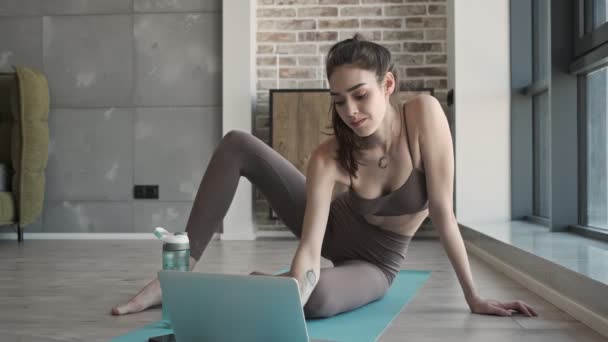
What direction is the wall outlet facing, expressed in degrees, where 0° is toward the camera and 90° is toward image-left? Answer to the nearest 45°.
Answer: approximately 0°

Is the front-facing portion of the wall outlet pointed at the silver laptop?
yes

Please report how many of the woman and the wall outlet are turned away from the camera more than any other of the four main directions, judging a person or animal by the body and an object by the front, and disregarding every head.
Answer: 0

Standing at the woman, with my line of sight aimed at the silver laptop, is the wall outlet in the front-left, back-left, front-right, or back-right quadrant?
back-right

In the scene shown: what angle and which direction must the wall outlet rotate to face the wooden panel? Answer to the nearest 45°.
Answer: approximately 45° to its left

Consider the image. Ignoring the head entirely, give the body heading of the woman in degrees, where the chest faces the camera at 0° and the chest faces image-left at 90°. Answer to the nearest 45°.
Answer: approximately 45°

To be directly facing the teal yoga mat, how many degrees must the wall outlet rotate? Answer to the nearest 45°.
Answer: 0° — it already faces it
